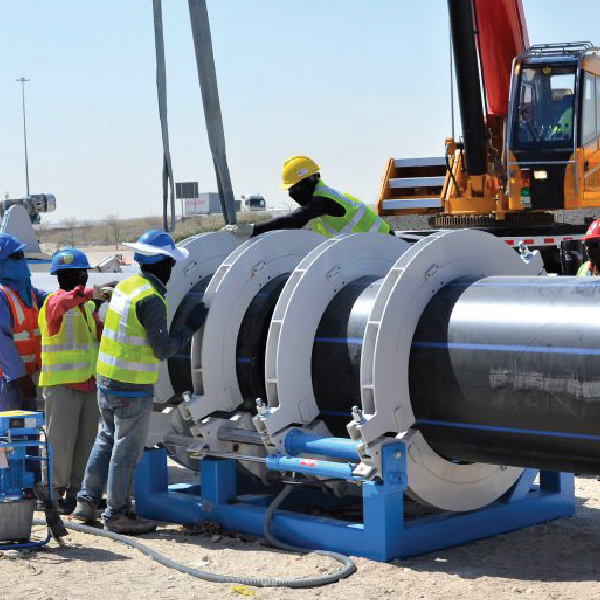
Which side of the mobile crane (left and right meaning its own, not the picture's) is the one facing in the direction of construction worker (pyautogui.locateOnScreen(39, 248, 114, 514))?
front

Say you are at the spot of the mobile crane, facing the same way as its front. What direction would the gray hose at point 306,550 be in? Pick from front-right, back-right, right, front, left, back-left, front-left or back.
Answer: front

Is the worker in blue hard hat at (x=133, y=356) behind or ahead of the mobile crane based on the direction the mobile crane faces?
ahead

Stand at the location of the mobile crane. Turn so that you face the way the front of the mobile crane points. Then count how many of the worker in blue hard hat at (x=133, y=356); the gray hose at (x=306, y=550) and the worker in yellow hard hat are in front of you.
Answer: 3

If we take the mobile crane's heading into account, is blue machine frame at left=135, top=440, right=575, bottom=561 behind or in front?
in front

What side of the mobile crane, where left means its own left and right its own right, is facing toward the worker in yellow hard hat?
front

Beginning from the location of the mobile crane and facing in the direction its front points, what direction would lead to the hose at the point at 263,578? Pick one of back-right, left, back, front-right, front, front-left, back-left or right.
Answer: front

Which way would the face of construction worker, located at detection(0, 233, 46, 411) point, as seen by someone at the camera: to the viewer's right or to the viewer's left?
to the viewer's right

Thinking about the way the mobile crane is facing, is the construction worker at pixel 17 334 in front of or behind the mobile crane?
in front
